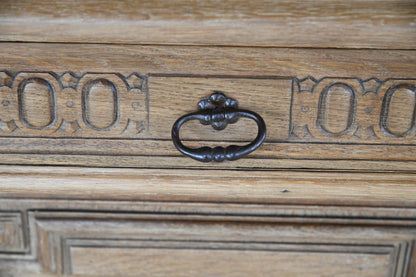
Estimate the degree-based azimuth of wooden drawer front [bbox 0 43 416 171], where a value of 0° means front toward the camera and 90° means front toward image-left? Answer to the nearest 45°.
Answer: approximately 0°

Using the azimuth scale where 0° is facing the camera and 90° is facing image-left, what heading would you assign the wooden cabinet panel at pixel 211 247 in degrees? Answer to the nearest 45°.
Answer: approximately 0°

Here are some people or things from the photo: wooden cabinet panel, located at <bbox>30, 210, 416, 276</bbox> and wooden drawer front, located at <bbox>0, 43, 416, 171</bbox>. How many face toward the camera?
2
